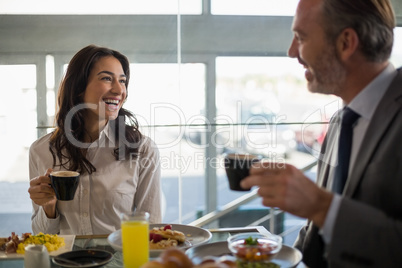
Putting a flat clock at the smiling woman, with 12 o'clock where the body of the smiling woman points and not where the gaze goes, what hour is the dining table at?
The dining table is roughly at 12 o'clock from the smiling woman.

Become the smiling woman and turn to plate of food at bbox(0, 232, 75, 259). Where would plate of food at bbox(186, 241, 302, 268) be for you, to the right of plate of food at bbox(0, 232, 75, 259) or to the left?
left

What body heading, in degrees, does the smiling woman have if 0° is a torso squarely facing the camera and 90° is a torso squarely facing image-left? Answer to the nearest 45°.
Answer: approximately 0°

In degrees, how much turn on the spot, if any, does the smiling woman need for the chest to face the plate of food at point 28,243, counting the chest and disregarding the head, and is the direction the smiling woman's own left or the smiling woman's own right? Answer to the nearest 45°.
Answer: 0° — they already face it

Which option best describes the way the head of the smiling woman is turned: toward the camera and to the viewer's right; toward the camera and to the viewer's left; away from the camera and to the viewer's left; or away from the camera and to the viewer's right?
toward the camera and to the viewer's right

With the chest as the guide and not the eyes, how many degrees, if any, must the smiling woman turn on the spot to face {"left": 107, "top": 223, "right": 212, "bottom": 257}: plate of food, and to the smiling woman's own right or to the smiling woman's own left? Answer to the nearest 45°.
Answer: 0° — they already face it

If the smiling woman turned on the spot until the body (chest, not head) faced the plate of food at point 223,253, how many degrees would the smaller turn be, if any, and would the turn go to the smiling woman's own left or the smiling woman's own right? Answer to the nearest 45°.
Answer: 0° — they already face it
